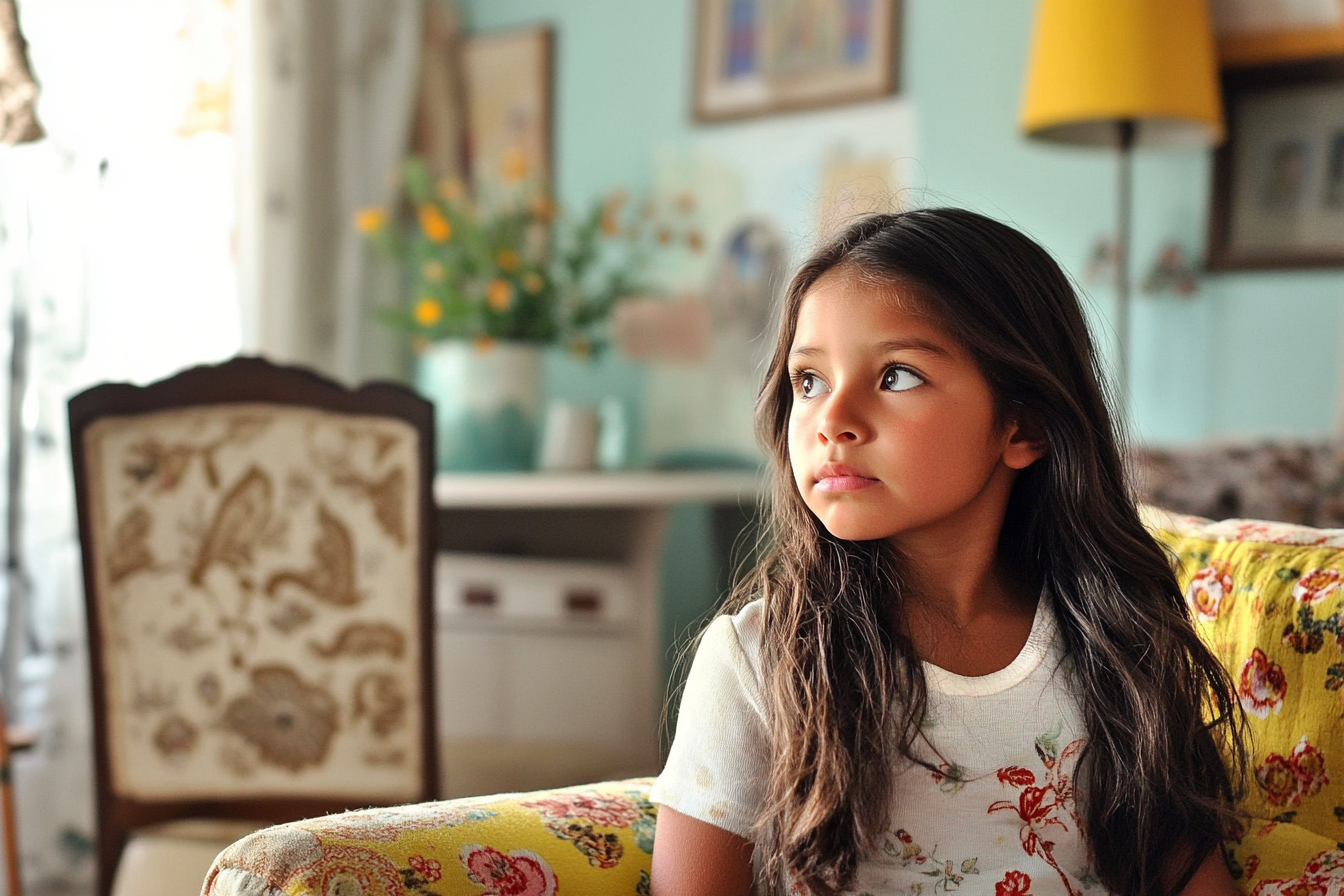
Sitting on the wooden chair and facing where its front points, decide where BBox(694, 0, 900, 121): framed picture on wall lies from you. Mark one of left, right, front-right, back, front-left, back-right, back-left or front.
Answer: back-left

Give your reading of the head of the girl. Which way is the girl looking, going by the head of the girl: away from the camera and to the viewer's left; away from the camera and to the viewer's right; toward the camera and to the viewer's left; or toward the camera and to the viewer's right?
toward the camera and to the viewer's left

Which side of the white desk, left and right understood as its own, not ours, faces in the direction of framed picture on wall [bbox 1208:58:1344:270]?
left

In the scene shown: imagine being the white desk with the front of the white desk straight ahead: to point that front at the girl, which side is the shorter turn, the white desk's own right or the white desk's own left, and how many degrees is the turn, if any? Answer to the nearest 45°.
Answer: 0° — it already faces them

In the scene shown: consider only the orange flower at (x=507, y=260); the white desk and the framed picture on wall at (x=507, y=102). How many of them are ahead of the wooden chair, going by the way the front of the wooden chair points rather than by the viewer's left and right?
0

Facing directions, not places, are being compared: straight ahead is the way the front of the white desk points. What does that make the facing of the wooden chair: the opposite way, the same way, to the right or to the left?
the same way

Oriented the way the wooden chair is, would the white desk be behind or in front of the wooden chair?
behind

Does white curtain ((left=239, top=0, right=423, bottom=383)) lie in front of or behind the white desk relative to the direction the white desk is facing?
behind

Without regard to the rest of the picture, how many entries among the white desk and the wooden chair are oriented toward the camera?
2

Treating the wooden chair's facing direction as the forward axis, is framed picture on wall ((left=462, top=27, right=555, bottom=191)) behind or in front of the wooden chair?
behind

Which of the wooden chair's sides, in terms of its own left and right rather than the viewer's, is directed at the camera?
front

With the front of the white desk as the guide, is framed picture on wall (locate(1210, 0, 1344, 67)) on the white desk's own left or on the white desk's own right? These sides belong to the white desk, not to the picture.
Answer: on the white desk's own left

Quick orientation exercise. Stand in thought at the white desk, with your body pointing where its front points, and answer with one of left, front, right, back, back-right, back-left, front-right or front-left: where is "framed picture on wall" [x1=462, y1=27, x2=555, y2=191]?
back

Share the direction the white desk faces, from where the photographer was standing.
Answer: facing the viewer

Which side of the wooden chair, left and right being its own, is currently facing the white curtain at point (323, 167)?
back

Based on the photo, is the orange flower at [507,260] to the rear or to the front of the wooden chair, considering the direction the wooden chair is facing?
to the rear
